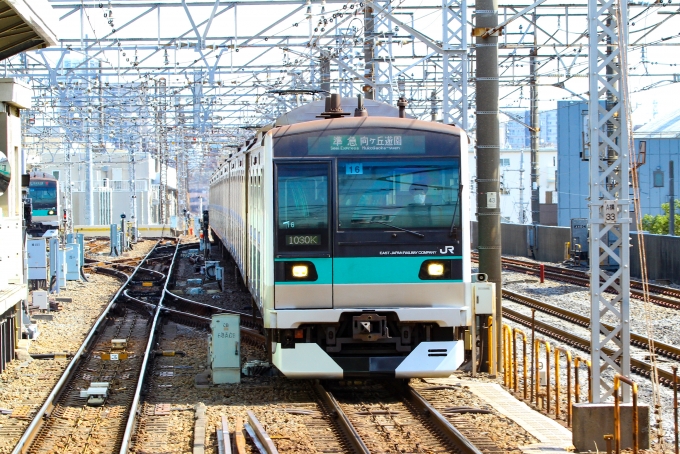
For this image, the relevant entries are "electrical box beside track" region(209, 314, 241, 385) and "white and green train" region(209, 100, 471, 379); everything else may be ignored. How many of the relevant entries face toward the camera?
2

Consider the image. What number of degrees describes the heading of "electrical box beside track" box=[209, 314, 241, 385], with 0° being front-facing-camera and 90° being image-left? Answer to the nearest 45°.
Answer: approximately 0°

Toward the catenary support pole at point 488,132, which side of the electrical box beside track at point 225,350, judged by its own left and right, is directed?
left

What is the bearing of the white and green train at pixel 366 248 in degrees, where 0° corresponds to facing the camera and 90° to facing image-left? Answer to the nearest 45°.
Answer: approximately 0°

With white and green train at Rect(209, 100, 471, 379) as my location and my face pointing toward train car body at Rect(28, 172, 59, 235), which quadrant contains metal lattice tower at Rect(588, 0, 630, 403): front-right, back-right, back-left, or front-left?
back-right

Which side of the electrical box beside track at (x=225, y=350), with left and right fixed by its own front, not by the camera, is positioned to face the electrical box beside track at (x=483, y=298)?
left

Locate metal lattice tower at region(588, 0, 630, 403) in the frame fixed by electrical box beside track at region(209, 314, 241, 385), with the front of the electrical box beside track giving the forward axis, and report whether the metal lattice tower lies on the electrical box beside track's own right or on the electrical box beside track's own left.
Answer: on the electrical box beside track's own left

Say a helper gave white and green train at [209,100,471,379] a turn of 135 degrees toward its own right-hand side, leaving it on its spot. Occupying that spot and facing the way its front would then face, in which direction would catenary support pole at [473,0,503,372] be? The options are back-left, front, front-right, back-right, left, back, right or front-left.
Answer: right

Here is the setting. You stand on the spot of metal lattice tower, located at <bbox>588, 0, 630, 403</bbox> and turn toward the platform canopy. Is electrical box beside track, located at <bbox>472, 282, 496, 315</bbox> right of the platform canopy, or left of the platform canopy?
right

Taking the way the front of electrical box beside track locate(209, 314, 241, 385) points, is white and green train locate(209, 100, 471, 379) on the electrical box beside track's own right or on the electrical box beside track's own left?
on the electrical box beside track's own left
